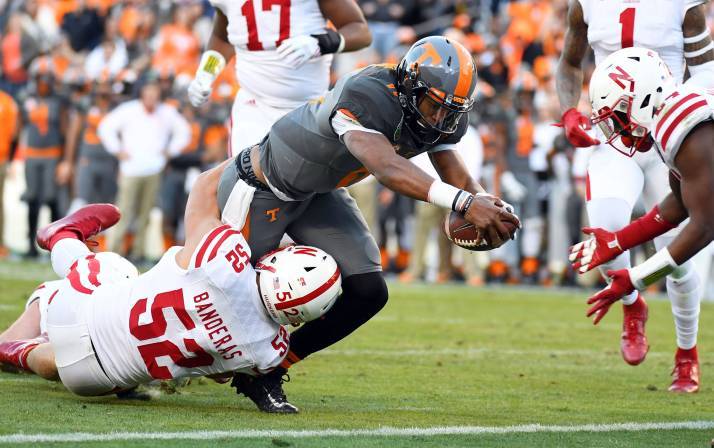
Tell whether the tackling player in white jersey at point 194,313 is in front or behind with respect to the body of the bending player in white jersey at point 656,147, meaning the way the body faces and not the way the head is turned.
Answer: in front

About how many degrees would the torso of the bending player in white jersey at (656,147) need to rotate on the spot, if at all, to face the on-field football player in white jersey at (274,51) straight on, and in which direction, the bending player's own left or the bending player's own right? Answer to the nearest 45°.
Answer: approximately 45° to the bending player's own right

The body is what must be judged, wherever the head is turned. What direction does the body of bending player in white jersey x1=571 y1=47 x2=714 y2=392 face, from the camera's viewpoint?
to the viewer's left

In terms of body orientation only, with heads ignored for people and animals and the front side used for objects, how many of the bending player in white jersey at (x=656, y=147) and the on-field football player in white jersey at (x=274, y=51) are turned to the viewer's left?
1

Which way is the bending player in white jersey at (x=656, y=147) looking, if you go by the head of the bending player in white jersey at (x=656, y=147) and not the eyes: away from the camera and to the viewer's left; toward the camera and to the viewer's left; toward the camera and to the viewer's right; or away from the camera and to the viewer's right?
toward the camera and to the viewer's left

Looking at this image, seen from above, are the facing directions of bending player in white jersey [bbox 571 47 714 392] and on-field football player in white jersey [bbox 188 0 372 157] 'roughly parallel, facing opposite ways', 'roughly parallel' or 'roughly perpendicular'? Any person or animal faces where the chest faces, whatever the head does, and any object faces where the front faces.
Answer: roughly perpendicular

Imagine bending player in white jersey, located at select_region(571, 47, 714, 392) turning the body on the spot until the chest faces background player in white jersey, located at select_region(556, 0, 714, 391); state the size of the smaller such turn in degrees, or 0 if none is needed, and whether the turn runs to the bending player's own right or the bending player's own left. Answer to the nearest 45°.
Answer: approximately 90° to the bending player's own right

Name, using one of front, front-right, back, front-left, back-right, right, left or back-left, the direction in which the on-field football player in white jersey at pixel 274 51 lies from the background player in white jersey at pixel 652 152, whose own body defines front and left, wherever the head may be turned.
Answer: right
